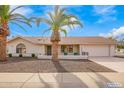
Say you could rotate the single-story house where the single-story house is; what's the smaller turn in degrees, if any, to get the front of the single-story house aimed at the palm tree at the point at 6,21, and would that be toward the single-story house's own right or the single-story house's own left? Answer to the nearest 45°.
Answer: approximately 45° to the single-story house's own right

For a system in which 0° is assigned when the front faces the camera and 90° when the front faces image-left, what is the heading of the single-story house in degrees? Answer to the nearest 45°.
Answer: approximately 0°

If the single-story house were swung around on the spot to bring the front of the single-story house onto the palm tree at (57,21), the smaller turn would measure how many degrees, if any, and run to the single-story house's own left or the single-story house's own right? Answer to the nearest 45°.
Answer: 0° — it already faces it
